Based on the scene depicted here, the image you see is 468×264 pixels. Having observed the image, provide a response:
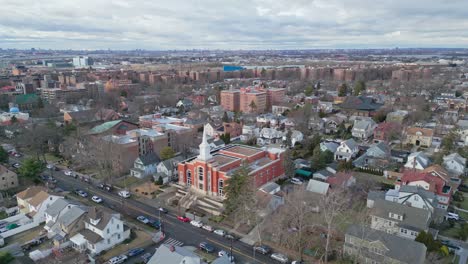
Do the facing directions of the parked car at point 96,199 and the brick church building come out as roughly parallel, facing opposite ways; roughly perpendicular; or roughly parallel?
roughly perpendicular

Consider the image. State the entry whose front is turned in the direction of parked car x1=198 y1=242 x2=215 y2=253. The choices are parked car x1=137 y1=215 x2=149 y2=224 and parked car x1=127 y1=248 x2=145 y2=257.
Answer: parked car x1=137 y1=215 x2=149 y2=224

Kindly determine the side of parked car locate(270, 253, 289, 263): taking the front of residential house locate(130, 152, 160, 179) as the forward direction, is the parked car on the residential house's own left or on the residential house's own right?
on the residential house's own left

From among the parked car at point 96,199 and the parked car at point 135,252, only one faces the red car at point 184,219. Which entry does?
the parked car at point 96,199

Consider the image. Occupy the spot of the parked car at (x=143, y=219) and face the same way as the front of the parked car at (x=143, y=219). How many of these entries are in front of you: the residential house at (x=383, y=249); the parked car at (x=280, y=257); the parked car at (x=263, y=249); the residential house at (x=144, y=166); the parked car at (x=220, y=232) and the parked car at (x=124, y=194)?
4

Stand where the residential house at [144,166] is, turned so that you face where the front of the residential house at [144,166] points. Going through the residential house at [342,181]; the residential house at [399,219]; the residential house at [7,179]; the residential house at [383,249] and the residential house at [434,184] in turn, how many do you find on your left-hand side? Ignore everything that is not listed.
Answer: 4

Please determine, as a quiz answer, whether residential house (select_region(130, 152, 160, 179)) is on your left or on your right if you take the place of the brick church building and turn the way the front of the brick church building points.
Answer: on your right

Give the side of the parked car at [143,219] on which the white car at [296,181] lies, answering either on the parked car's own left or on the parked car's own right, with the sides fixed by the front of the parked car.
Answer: on the parked car's own left

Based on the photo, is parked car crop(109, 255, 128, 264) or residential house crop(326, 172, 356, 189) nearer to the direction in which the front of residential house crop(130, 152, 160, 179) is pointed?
the parked car

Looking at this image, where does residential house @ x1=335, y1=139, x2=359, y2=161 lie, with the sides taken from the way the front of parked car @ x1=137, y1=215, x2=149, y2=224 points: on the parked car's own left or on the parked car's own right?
on the parked car's own left

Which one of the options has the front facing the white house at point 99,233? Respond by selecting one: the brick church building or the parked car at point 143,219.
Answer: the brick church building
